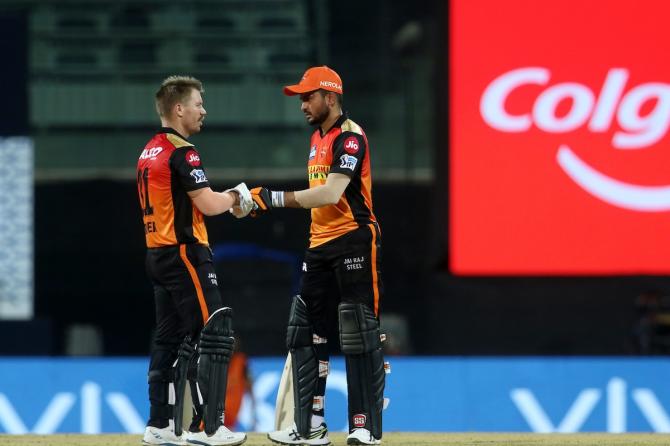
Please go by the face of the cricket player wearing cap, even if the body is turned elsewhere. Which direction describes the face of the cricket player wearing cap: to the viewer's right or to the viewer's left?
to the viewer's left

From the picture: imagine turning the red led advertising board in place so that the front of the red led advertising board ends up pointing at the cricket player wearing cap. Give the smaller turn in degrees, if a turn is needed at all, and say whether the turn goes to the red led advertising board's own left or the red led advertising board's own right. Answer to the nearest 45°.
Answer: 0° — it already faces them

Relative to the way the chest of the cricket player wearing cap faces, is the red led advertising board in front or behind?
behind

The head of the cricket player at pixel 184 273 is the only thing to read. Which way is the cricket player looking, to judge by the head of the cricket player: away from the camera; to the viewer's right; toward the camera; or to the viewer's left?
to the viewer's right

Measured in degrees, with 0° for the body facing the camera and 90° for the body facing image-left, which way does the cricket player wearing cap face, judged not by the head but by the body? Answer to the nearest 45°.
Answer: approximately 45°
